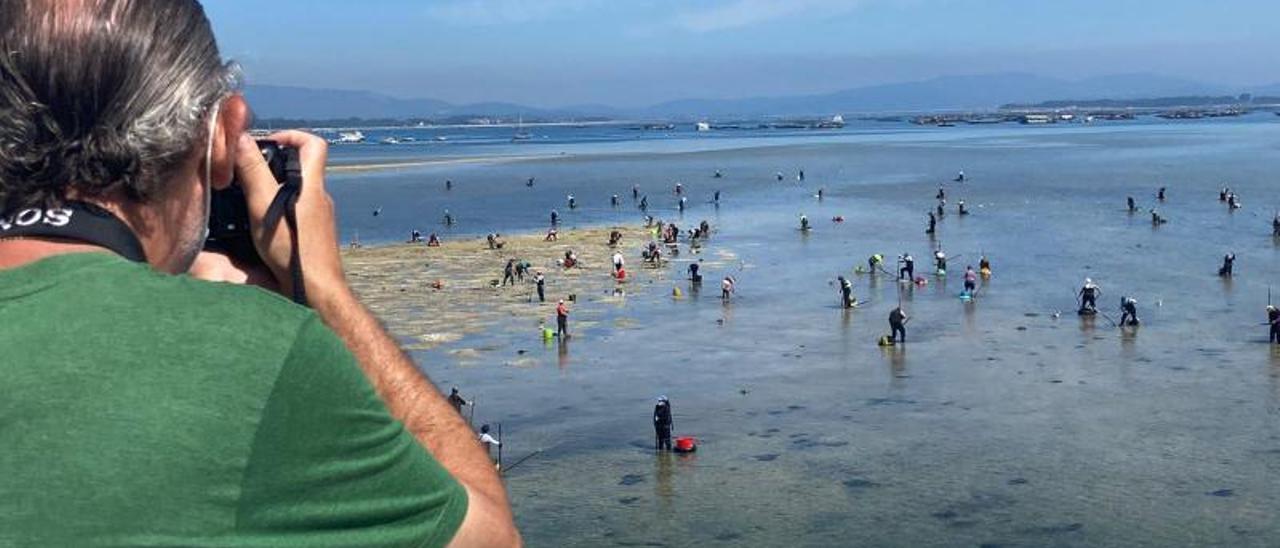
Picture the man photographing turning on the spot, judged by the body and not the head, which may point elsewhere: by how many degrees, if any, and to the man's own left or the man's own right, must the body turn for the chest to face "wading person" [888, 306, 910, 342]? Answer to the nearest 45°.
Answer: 0° — they already face them

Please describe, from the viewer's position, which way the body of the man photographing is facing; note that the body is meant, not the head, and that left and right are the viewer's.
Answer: facing away from the viewer and to the right of the viewer

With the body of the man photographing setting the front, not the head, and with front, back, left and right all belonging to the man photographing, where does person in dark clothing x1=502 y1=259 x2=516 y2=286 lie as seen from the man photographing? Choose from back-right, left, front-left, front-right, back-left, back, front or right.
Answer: front-left

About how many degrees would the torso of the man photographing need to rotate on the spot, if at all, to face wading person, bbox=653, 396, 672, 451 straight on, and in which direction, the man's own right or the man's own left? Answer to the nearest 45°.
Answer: approximately 45° to the man's own left

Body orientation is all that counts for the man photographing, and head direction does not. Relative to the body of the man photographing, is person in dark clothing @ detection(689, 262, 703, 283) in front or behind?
in front

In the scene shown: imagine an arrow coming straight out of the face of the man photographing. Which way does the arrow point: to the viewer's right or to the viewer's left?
to the viewer's right

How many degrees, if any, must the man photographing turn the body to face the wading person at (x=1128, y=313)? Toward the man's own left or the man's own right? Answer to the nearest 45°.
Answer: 0° — they already face them
